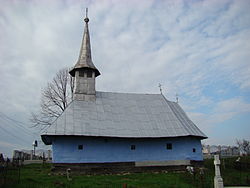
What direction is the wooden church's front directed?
to the viewer's left
